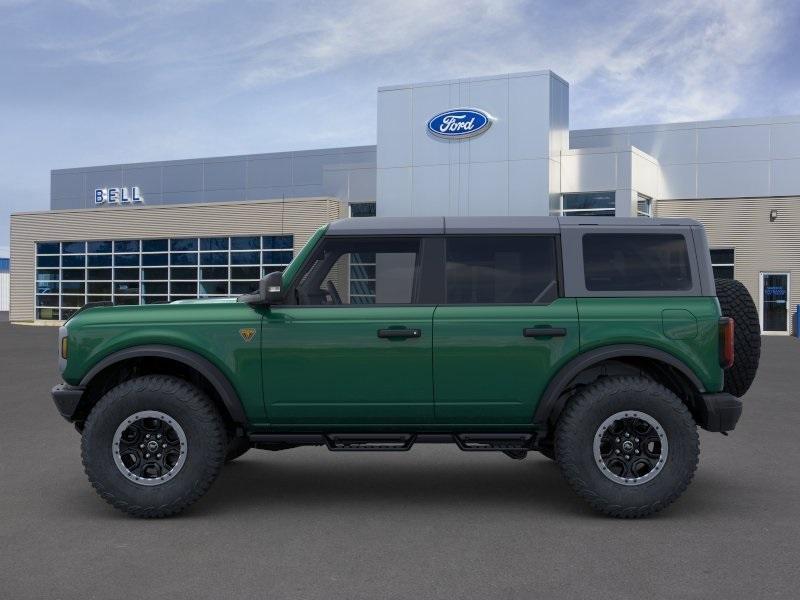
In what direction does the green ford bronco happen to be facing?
to the viewer's left

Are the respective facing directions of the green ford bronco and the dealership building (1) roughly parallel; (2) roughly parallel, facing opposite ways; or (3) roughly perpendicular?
roughly perpendicular

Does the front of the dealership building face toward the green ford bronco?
yes

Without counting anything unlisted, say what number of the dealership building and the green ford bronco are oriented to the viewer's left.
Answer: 1

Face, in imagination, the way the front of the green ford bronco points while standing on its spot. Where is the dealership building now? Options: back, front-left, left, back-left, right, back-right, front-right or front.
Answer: right

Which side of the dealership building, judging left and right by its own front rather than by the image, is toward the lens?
front

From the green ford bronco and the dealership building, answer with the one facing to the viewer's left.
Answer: the green ford bronco
